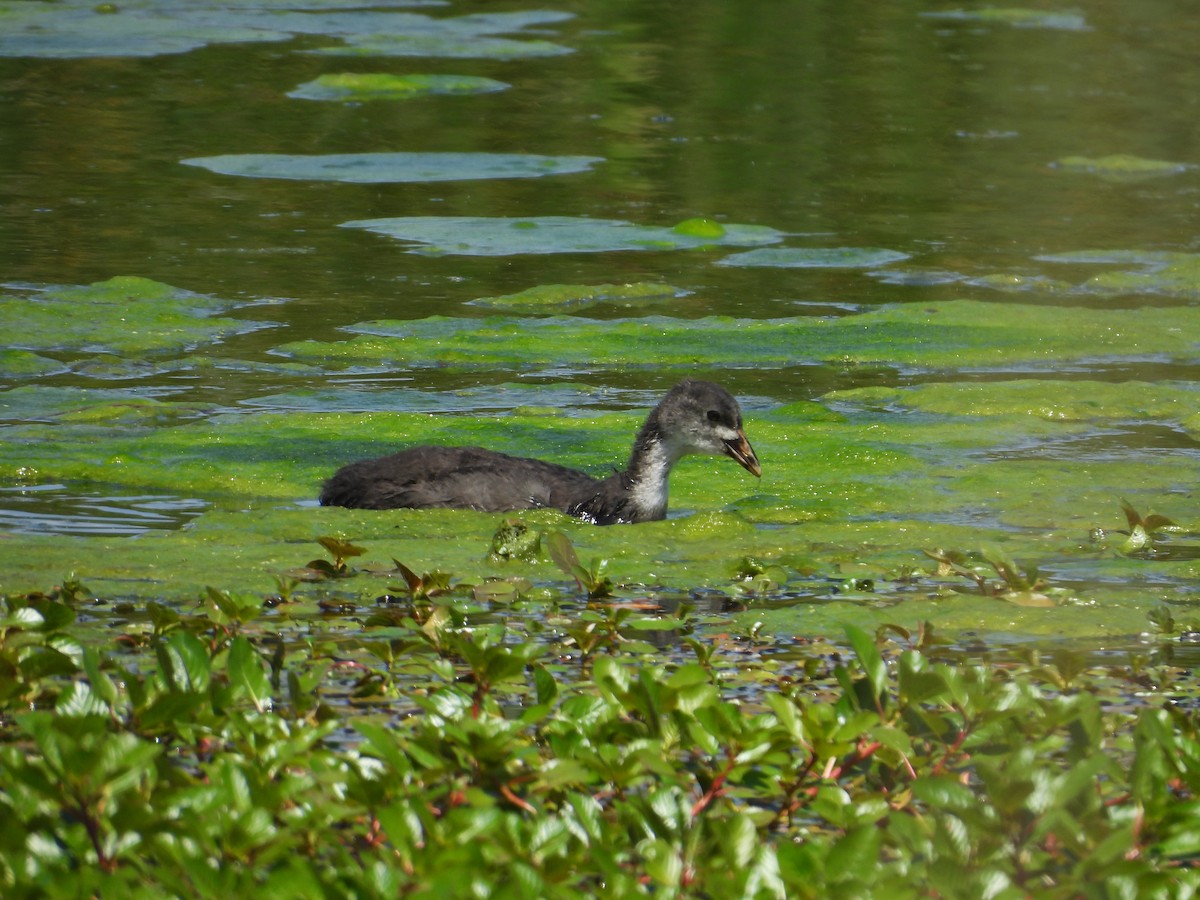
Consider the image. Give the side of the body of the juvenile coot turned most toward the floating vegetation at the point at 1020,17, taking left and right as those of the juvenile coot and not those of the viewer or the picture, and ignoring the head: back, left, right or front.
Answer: left

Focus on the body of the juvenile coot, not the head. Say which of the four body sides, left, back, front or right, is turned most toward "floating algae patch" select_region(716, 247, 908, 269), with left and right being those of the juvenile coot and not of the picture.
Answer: left

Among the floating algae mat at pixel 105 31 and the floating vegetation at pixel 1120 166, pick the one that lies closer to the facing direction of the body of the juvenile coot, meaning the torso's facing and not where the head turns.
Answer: the floating vegetation

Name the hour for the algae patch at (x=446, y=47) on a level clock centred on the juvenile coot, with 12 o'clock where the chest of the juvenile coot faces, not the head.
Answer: The algae patch is roughly at 9 o'clock from the juvenile coot.

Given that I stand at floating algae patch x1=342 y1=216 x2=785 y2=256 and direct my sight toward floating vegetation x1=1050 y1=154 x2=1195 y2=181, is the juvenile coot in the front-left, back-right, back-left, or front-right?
back-right

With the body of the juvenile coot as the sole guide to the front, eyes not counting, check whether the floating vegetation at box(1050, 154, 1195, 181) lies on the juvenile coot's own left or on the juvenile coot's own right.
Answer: on the juvenile coot's own left

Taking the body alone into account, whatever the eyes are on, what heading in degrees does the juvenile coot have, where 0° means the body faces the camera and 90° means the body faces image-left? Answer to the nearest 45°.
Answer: approximately 270°

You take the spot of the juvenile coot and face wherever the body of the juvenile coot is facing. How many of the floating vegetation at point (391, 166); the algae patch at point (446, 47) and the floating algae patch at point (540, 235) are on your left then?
3

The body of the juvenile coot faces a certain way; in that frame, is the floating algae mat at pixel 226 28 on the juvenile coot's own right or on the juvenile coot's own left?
on the juvenile coot's own left

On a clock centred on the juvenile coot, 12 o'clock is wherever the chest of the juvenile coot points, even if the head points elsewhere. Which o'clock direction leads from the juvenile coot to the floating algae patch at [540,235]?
The floating algae patch is roughly at 9 o'clock from the juvenile coot.
